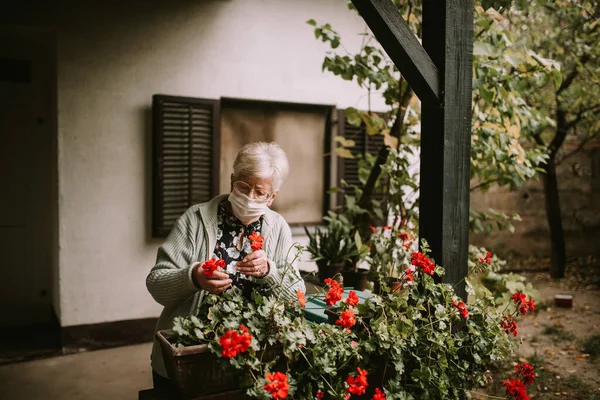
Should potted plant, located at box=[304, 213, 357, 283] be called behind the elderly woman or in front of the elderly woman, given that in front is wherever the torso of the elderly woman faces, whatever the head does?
behind

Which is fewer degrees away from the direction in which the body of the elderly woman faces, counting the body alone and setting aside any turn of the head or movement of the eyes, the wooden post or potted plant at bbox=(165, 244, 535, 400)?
the potted plant

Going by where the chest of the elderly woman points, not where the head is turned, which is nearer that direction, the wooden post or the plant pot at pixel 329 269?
the wooden post

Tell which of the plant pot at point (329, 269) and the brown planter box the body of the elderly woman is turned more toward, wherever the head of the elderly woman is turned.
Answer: the brown planter box

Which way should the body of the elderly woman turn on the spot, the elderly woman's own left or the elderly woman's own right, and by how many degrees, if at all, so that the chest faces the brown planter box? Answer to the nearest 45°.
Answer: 0° — they already face it

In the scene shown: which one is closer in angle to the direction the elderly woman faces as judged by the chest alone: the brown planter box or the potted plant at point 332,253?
the brown planter box

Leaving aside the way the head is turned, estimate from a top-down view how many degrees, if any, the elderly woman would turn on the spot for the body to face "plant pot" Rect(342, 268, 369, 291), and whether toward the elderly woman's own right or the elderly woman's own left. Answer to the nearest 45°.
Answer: approximately 135° to the elderly woman's own left

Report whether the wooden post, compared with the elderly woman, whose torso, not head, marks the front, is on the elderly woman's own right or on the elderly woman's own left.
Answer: on the elderly woman's own left

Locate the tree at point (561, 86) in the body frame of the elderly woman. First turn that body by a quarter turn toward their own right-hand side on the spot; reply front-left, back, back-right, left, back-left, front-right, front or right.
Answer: back-right

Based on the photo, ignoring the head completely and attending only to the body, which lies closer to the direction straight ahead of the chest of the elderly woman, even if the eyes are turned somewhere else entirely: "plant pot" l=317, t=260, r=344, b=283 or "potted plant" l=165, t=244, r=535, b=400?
the potted plant

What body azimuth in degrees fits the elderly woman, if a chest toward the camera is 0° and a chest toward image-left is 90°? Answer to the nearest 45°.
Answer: approximately 0°

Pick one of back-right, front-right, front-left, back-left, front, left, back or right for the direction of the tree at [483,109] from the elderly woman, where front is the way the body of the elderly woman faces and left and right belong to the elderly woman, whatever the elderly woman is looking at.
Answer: back-left
